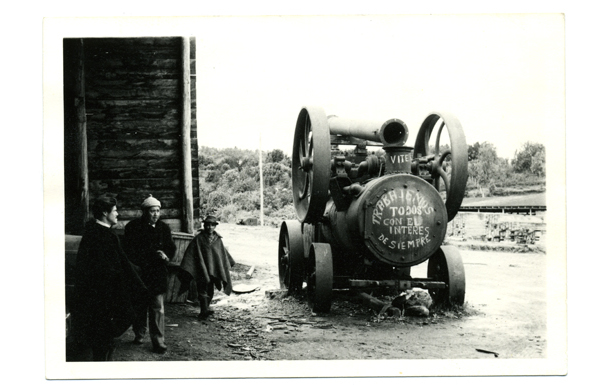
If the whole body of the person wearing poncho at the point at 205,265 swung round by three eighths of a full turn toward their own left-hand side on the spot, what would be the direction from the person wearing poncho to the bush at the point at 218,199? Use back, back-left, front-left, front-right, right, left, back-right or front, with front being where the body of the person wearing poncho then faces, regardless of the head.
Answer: front-left

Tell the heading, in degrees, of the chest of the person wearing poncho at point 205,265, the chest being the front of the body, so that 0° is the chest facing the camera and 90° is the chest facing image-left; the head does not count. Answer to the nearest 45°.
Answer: approximately 0°
